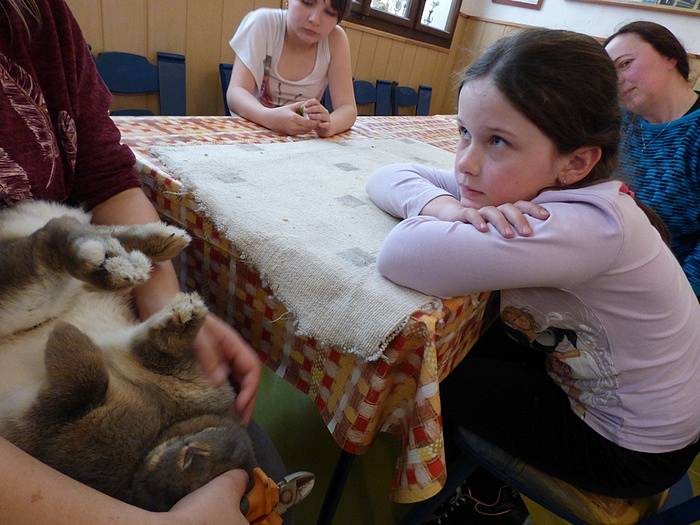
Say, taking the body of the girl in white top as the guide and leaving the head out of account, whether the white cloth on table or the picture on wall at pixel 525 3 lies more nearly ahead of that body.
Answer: the white cloth on table

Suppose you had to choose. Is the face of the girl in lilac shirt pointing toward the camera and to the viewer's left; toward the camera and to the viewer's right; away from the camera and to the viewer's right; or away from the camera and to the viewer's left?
toward the camera and to the viewer's left

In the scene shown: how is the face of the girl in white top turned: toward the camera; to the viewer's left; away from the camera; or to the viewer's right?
toward the camera

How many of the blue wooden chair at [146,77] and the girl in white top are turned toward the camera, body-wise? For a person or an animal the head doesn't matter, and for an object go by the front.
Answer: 2

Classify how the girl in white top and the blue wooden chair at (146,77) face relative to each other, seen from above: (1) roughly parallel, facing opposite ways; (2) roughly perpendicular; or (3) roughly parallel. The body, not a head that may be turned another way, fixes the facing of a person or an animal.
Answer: roughly parallel

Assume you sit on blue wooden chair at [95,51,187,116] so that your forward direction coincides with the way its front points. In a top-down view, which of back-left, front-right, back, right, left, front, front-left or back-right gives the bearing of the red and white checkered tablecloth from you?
front

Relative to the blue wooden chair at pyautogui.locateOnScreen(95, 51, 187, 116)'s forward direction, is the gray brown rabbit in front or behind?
in front

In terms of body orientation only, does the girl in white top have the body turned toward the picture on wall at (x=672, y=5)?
no

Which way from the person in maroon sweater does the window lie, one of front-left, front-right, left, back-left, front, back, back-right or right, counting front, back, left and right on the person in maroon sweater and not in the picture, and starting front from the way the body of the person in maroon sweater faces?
left

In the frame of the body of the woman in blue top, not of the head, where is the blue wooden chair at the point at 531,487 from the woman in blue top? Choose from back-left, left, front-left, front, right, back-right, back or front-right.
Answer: front-left

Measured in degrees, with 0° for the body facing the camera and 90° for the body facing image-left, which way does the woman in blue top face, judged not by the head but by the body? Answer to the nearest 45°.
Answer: approximately 45°

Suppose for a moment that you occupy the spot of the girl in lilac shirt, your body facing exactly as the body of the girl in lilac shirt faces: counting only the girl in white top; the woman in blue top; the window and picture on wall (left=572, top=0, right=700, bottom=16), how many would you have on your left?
0

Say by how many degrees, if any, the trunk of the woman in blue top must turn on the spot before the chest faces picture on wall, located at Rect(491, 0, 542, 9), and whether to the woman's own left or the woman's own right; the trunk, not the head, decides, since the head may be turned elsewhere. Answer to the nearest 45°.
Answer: approximately 90° to the woman's own right

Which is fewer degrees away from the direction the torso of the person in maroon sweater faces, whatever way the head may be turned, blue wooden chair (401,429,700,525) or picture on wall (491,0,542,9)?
the blue wooden chair

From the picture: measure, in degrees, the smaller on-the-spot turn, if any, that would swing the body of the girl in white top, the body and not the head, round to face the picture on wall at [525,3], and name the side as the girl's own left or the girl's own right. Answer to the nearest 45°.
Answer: approximately 135° to the girl's own left

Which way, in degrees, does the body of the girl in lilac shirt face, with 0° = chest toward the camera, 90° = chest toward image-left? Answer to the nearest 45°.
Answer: approximately 45°

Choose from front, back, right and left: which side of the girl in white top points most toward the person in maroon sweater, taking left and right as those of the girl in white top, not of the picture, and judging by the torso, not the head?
front

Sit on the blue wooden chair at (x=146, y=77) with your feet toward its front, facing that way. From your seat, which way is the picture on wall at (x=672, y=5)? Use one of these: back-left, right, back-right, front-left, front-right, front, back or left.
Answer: left

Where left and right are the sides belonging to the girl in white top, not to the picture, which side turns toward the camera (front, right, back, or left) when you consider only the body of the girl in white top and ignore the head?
front

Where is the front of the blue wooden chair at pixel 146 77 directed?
toward the camera
